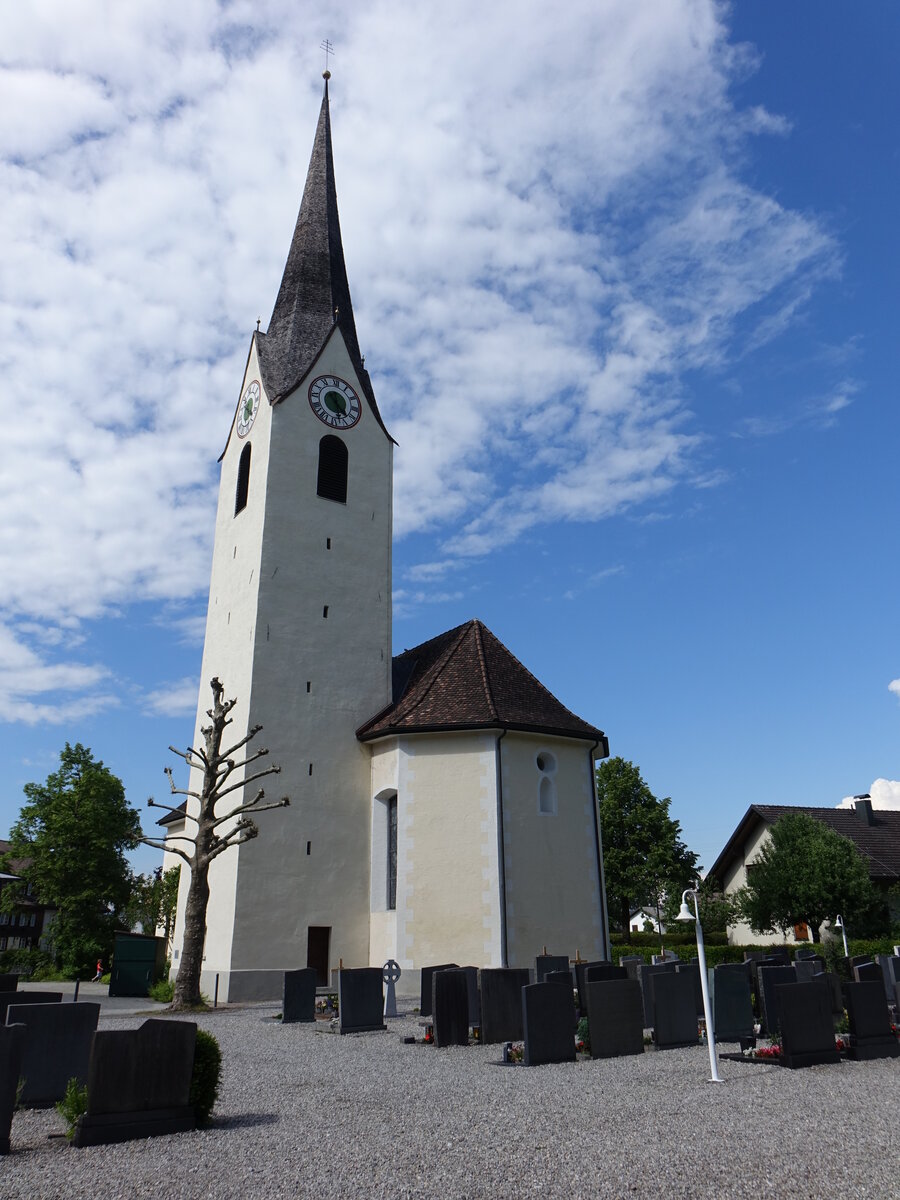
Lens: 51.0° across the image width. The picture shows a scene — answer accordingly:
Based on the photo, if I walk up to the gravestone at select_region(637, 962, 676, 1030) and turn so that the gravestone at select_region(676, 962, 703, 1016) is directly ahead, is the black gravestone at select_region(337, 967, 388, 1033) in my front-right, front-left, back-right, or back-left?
back-left

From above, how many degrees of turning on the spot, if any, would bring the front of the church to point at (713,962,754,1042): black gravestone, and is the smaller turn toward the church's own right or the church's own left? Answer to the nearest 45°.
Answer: approximately 180°

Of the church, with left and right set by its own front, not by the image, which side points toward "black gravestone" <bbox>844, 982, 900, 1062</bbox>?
back

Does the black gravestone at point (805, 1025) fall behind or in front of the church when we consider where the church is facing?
behind

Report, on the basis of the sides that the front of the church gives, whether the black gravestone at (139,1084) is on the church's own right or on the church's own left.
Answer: on the church's own left

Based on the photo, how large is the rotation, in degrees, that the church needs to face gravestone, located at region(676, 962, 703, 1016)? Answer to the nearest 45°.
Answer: approximately 180°

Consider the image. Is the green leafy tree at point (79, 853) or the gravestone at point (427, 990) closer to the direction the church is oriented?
the green leafy tree

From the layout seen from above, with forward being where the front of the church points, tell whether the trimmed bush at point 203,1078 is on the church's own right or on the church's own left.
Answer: on the church's own left

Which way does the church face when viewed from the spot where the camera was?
facing away from the viewer and to the left of the viewer

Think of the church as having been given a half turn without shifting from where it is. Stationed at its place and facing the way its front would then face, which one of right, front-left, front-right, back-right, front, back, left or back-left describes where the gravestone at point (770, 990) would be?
front

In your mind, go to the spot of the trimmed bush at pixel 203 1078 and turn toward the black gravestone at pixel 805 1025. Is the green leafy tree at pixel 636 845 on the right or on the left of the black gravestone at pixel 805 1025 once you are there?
left
